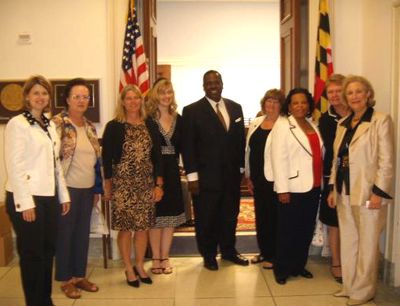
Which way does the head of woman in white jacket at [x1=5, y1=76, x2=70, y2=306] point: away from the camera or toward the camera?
toward the camera

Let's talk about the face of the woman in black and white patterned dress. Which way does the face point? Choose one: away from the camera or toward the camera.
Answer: toward the camera

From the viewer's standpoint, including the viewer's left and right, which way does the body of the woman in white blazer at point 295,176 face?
facing the viewer and to the right of the viewer

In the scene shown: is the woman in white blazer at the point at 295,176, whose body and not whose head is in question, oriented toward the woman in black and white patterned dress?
no

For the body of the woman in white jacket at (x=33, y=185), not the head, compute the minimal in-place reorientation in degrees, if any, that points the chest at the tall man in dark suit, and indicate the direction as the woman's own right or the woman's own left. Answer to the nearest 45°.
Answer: approximately 90° to the woman's own left

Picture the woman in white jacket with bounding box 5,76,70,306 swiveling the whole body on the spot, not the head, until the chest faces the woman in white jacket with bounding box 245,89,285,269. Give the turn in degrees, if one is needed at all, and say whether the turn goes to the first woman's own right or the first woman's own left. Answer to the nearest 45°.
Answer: approximately 45° to the first woman's own left

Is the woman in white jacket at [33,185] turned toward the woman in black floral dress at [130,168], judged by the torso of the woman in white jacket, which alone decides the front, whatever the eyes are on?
no

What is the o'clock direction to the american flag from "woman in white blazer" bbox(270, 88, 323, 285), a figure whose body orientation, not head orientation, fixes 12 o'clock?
The american flag is roughly at 5 o'clock from the woman in white blazer.

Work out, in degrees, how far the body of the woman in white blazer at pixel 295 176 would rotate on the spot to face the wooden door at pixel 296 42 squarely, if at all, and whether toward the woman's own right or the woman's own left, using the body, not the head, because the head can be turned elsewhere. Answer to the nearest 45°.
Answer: approximately 135° to the woman's own left

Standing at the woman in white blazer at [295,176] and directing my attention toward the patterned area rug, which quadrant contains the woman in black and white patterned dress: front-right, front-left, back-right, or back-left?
front-left

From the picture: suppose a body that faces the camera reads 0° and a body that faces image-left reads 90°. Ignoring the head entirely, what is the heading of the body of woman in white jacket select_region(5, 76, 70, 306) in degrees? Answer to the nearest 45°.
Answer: approximately 315°

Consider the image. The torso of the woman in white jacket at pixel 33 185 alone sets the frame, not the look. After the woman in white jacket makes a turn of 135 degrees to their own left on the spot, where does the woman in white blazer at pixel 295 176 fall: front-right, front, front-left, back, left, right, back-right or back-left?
right
